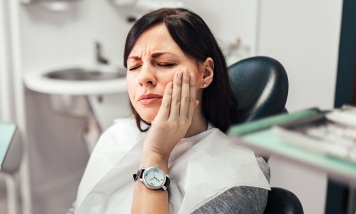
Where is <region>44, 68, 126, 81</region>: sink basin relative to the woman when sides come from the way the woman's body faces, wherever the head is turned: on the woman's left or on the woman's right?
on the woman's right

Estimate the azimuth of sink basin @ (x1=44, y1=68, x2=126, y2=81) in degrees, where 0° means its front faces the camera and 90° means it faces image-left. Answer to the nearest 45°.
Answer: approximately 0°

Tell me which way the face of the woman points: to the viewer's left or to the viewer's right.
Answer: to the viewer's left

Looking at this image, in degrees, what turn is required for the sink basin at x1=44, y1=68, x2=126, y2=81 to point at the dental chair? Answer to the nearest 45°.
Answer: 0° — it already faces it

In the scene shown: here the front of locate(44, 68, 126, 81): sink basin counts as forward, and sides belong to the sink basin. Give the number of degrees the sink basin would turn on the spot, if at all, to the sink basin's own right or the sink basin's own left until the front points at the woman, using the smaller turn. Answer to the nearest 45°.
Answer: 0° — it already faces them

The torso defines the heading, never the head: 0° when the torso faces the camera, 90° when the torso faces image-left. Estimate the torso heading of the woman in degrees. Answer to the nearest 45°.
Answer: approximately 45°
